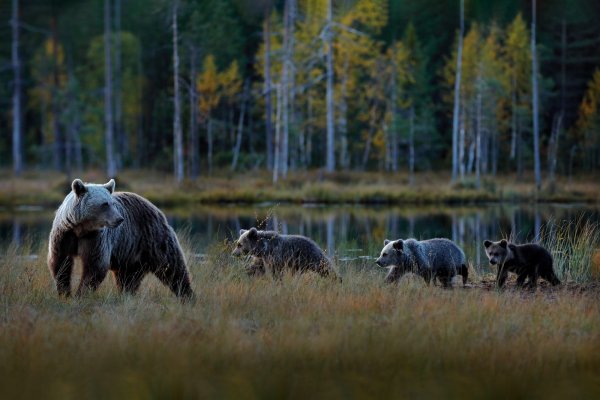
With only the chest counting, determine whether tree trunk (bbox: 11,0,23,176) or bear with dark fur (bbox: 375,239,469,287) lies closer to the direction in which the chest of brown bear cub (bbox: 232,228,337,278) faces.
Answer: the tree trunk

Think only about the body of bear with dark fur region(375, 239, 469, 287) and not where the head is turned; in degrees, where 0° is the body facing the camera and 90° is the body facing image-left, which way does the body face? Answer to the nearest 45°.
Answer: approximately 90°

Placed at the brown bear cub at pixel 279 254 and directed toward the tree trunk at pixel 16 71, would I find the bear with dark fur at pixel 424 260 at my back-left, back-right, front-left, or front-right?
back-right

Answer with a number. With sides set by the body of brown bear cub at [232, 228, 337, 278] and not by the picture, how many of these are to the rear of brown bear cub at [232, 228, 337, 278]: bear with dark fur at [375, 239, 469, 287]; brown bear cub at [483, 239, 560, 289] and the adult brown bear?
2

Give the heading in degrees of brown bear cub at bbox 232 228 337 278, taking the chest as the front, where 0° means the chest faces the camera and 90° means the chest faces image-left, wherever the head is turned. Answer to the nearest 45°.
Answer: approximately 90°

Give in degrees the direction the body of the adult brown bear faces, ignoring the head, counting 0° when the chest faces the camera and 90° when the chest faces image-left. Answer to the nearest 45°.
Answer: approximately 45°

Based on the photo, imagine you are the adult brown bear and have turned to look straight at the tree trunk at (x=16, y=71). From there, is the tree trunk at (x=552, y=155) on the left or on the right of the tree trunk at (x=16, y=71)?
right

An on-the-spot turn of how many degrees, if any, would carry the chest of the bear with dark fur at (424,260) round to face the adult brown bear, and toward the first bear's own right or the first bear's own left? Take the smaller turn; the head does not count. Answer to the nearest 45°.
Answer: approximately 45° to the first bear's own left

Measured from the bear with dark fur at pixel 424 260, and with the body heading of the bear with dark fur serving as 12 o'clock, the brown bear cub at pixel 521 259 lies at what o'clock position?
The brown bear cub is roughly at 6 o'clock from the bear with dark fur.

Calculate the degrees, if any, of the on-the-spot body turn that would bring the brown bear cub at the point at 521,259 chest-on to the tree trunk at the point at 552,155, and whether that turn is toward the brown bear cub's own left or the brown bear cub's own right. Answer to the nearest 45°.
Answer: approximately 135° to the brown bear cub's own right

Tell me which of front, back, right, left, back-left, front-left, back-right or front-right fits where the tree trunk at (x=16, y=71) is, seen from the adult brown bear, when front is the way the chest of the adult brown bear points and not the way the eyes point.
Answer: back-right

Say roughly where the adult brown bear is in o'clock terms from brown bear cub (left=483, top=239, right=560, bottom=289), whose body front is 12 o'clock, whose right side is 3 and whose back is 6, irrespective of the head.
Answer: The adult brown bear is roughly at 12 o'clock from the brown bear cub.

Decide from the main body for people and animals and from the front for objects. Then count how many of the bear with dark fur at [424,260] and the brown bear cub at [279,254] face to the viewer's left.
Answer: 2

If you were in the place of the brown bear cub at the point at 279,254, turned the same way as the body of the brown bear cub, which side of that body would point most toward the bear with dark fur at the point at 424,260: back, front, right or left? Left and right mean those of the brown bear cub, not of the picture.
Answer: back
